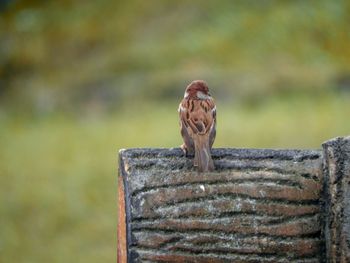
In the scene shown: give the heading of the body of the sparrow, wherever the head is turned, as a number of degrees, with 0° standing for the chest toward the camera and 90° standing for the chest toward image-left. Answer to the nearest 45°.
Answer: approximately 180°

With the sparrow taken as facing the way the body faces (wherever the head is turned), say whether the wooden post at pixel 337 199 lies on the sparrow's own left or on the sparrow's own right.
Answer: on the sparrow's own right
